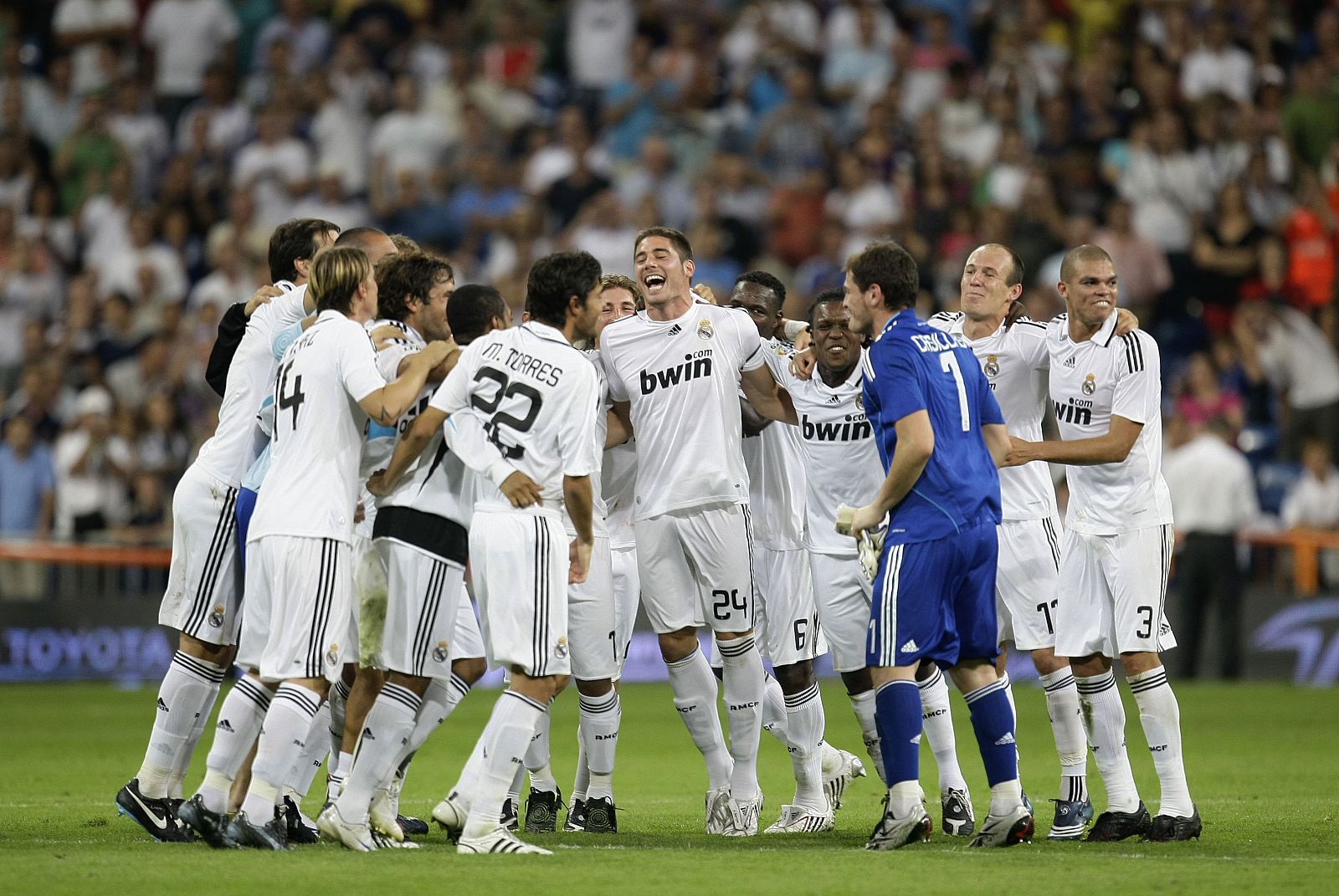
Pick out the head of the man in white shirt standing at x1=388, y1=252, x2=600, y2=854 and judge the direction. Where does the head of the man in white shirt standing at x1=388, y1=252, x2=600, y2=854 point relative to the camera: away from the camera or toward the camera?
away from the camera

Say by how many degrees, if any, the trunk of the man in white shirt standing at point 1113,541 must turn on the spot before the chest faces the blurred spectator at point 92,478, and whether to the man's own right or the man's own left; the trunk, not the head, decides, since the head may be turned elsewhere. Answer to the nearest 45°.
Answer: approximately 90° to the man's own right

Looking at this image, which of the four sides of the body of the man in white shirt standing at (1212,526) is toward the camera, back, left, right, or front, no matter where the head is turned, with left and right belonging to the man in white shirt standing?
back

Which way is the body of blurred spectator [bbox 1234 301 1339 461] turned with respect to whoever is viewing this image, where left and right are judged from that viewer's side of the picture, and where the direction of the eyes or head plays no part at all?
facing to the left of the viewer

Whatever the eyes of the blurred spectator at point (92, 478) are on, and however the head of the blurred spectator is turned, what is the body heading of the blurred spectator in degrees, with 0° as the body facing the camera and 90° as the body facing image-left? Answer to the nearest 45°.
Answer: approximately 0°

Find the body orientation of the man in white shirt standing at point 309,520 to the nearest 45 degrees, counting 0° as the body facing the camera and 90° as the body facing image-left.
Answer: approximately 225°

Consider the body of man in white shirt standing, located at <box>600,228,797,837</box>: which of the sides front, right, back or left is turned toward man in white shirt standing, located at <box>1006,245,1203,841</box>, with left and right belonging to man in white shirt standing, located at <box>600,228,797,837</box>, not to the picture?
left
